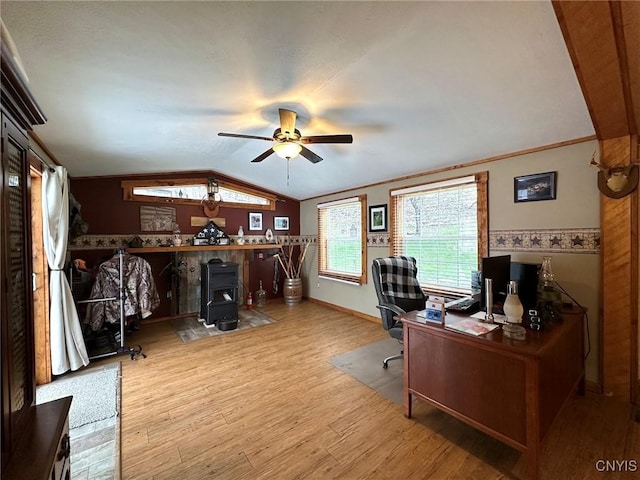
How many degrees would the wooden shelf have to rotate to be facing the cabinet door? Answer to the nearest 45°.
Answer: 0° — it already faces it

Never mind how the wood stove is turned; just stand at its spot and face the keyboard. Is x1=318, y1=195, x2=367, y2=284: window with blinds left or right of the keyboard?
left

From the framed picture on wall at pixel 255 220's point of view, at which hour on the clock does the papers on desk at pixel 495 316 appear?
The papers on desk is roughly at 11 o'clock from the framed picture on wall.

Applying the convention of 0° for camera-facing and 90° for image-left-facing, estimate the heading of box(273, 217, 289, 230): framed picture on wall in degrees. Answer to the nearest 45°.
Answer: approximately 0°

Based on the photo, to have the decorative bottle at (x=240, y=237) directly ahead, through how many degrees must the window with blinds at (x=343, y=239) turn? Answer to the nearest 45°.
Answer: approximately 45° to its right

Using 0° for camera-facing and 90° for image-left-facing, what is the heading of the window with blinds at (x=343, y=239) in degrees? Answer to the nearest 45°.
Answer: approximately 45°

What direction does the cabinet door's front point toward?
to the viewer's right

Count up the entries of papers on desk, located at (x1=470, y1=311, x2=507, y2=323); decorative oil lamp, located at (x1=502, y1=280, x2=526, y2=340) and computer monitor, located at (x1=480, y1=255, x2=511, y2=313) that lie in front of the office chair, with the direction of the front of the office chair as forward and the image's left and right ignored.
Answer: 3

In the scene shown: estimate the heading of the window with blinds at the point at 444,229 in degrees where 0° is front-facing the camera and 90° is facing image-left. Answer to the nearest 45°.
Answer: approximately 45°

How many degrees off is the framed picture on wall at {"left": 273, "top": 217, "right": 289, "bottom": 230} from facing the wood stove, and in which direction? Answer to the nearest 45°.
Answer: approximately 45° to its right

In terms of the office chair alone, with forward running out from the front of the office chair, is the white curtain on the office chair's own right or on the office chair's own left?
on the office chair's own right
